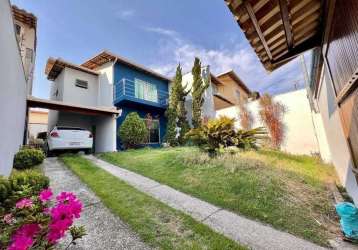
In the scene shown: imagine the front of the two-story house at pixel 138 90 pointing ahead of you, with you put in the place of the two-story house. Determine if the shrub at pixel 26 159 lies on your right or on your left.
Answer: on your right

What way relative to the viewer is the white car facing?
away from the camera

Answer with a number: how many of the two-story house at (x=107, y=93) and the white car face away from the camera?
1

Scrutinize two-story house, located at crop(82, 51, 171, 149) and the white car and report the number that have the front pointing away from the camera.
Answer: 1

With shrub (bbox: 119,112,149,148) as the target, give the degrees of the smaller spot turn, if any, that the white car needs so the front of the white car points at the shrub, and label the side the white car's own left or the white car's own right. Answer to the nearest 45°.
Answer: approximately 90° to the white car's own right

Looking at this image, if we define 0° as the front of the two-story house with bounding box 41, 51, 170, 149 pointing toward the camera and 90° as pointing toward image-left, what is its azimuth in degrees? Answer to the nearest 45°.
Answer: approximately 315°

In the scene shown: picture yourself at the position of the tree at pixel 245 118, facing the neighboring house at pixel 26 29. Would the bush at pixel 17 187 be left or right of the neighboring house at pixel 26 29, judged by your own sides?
left

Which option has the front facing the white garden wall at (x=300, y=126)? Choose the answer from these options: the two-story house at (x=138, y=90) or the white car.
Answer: the two-story house
